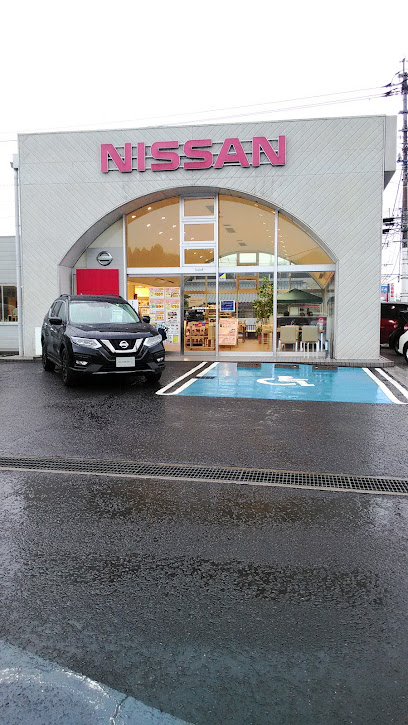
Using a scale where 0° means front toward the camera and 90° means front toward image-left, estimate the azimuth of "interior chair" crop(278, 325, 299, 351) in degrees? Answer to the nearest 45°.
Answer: approximately 180°

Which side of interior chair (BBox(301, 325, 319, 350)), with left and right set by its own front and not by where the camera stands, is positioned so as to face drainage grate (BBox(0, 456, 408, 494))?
back

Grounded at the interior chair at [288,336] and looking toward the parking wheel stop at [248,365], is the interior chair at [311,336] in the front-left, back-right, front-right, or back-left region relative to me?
back-left

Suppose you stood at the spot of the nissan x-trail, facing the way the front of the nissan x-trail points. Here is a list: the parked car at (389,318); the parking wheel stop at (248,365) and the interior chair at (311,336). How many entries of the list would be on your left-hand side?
3

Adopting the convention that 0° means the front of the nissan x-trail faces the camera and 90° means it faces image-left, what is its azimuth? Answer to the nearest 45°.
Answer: approximately 315°

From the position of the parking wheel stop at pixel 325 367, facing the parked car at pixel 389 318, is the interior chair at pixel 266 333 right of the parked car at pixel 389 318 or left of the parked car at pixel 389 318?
left

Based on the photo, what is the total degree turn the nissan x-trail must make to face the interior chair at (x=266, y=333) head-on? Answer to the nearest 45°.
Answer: approximately 90° to its left

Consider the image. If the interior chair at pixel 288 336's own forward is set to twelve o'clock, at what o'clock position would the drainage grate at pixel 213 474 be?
The drainage grate is roughly at 6 o'clock from the interior chair.

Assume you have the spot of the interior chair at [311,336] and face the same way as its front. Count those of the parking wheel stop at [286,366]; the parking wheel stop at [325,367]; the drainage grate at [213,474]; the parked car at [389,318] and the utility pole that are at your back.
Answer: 3

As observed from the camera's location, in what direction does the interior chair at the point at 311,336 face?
facing away from the viewer

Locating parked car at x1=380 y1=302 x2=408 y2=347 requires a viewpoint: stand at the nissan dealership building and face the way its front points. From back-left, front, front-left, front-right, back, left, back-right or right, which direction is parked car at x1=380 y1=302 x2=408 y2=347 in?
back-left
